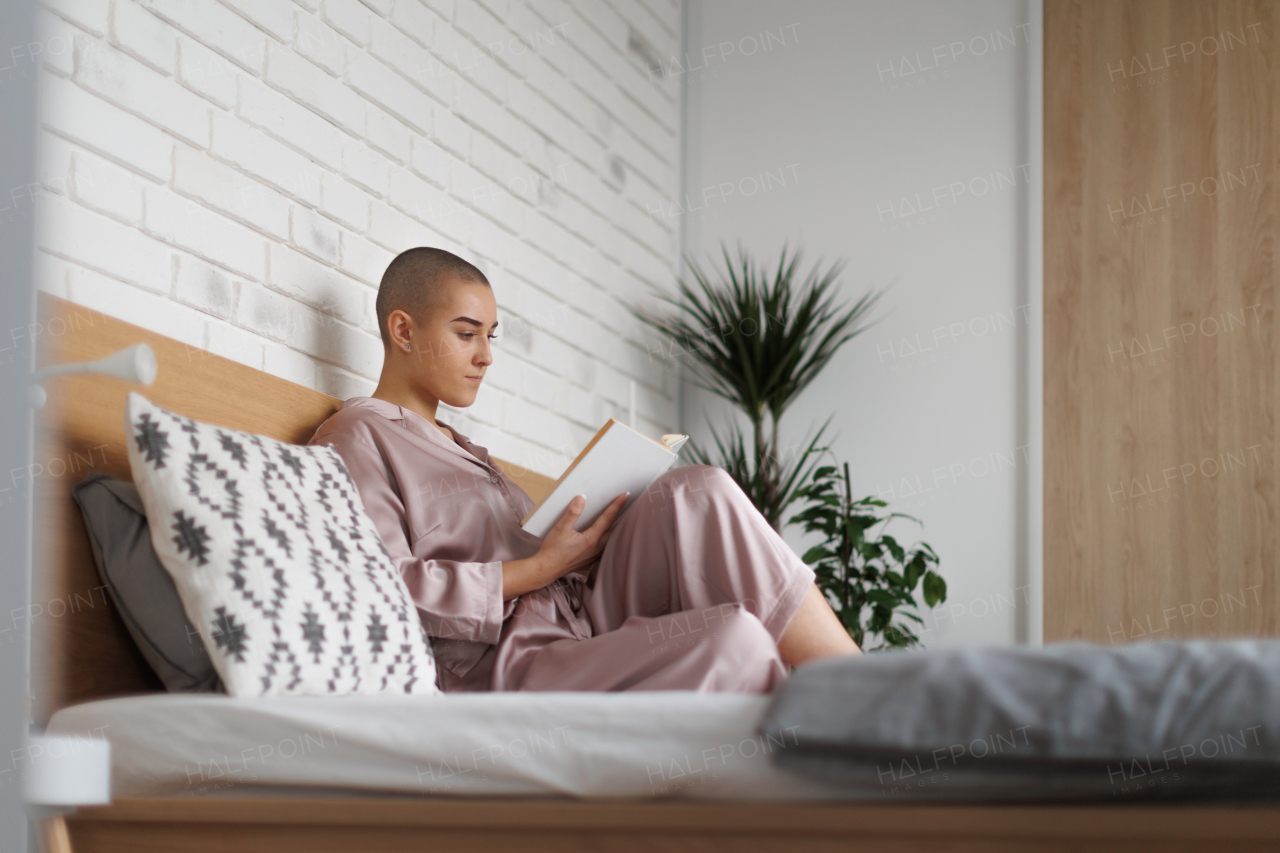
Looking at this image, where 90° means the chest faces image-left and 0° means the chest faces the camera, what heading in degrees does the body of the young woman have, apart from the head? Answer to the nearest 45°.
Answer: approximately 270°

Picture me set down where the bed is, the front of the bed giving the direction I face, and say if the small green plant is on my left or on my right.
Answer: on my left

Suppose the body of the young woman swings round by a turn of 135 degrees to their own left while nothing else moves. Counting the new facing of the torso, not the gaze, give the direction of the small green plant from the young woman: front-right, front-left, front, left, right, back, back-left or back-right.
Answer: right

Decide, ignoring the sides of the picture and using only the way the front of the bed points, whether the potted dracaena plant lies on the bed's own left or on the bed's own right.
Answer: on the bed's own left

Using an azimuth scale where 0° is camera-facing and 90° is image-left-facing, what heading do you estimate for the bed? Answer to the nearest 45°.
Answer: approximately 270°

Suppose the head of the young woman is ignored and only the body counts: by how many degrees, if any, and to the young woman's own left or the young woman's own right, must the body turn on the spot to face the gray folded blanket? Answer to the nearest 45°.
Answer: approximately 45° to the young woman's own right
